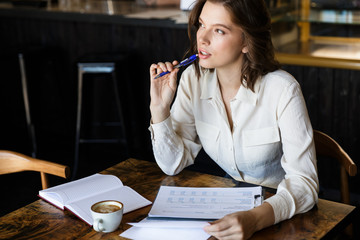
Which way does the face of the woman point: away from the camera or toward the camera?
toward the camera

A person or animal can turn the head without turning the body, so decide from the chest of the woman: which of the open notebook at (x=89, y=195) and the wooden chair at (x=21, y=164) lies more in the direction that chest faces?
the open notebook

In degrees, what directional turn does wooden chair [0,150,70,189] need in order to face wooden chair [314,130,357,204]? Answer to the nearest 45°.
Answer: approximately 45° to its left

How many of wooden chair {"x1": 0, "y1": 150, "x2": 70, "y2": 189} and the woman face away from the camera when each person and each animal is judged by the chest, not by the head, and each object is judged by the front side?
0

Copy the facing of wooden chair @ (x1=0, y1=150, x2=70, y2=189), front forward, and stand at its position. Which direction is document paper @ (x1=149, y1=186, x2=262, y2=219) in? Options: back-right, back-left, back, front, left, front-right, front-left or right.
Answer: front

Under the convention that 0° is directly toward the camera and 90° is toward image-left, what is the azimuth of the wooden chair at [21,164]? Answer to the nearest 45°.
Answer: approximately 315°

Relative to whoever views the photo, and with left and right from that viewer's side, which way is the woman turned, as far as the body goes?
facing the viewer and to the left of the viewer

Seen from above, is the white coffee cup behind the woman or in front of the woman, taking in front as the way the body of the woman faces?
in front

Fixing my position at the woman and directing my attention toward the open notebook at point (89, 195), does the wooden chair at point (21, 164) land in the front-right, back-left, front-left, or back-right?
front-right

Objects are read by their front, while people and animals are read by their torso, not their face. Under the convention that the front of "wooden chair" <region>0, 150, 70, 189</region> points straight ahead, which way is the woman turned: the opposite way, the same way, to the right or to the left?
to the right

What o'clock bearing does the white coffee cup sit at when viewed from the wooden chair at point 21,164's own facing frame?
The white coffee cup is roughly at 1 o'clock from the wooden chair.
